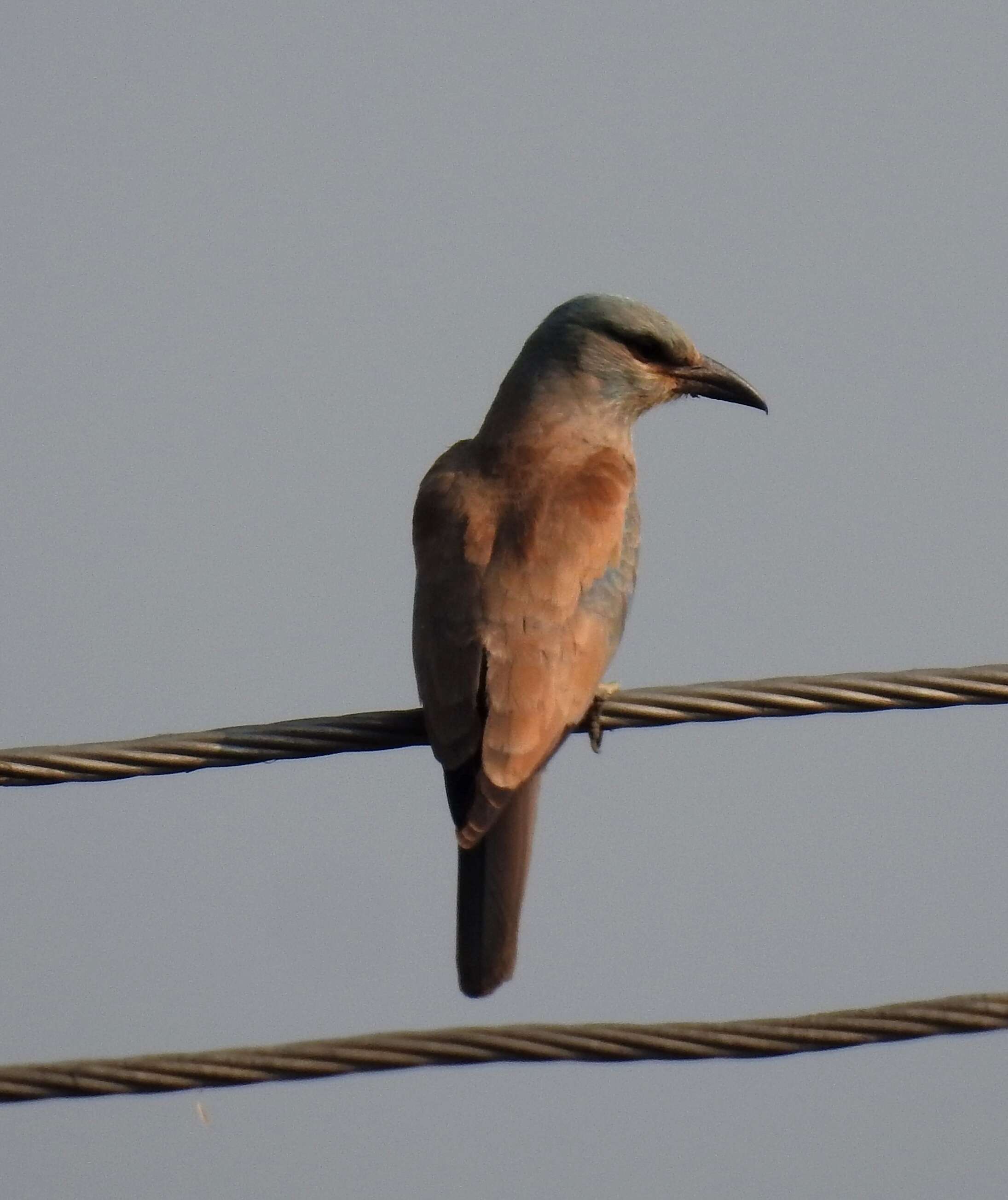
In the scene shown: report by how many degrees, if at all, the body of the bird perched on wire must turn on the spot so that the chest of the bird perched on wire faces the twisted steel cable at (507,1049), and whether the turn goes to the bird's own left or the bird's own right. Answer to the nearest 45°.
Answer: approximately 135° to the bird's own right

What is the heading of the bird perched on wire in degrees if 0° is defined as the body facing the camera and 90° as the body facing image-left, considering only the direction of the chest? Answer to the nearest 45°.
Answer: approximately 225°
